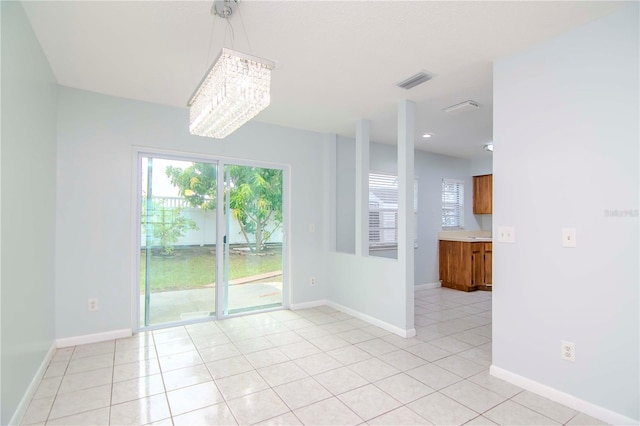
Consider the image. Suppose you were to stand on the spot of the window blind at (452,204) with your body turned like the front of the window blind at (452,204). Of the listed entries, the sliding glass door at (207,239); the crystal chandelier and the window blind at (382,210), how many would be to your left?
0

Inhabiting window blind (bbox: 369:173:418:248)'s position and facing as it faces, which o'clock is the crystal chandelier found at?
The crystal chandelier is roughly at 2 o'clock from the window blind.

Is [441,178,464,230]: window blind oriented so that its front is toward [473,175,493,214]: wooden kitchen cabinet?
no

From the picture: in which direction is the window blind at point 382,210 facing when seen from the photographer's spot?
facing the viewer and to the right of the viewer

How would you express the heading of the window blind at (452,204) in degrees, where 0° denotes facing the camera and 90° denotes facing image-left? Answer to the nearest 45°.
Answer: approximately 315°

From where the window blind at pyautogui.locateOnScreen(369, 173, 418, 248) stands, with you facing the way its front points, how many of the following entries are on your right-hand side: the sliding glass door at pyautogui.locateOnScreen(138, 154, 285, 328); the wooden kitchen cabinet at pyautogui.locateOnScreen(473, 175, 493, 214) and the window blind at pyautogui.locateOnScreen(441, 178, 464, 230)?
1

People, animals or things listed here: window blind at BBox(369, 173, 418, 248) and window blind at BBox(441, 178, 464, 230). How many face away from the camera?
0

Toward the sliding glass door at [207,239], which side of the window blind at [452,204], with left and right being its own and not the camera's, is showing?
right

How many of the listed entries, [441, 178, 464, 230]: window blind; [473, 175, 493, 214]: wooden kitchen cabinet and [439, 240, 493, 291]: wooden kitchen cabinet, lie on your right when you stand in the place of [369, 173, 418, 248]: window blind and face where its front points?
0

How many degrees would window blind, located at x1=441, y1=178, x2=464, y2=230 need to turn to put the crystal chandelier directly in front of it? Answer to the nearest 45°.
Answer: approximately 45° to its right

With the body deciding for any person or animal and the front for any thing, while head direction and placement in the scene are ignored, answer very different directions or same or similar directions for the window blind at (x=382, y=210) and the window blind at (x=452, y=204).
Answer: same or similar directions

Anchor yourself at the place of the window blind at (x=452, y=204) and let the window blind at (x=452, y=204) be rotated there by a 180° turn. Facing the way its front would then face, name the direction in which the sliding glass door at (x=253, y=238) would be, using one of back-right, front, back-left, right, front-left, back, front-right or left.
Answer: left

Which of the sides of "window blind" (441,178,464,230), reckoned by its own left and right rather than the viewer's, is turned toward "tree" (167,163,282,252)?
right

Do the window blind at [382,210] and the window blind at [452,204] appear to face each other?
no

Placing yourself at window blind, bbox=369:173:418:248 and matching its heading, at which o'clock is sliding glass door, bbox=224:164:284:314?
The sliding glass door is roughly at 3 o'clock from the window blind.
